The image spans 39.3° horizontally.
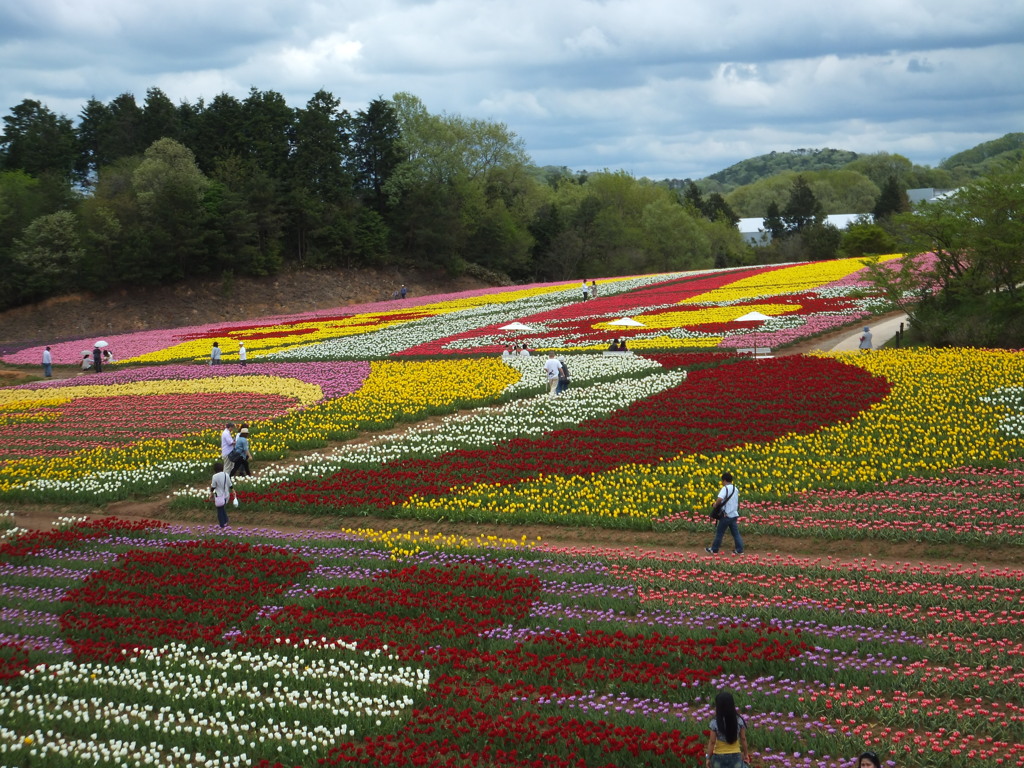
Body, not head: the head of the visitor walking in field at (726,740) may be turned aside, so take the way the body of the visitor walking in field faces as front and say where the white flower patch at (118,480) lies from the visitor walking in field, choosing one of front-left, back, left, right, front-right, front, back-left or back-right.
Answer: front-left

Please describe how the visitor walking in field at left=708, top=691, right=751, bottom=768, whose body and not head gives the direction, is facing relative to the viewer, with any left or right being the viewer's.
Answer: facing away from the viewer

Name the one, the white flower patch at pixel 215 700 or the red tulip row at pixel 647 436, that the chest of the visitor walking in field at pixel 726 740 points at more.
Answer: the red tulip row

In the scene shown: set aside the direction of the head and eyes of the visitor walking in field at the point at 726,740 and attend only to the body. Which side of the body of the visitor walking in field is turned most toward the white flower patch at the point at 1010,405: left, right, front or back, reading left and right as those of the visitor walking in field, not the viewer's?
front

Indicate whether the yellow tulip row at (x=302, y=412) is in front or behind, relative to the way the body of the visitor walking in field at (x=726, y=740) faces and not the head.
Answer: in front

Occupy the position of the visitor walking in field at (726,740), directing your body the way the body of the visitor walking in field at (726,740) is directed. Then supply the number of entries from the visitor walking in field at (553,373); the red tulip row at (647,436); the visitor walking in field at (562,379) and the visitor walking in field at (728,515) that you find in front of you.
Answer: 4

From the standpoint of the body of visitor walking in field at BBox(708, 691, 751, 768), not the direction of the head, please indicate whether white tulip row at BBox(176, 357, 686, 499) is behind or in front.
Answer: in front

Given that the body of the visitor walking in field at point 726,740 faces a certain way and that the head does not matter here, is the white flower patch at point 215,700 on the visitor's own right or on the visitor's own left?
on the visitor's own left

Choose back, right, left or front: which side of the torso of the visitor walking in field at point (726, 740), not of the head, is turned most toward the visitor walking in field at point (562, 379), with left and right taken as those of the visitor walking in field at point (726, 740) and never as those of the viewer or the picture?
front

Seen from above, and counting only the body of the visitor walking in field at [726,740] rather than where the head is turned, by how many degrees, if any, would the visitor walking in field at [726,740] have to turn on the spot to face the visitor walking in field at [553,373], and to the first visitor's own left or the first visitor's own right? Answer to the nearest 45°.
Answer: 0° — they already face them

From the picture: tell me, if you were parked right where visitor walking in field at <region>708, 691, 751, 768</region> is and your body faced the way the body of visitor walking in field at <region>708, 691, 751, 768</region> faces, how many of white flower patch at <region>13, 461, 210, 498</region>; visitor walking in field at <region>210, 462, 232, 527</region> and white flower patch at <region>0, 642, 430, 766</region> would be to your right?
0

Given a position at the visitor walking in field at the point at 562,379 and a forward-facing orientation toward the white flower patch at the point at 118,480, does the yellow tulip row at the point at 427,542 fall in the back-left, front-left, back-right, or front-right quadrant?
front-left

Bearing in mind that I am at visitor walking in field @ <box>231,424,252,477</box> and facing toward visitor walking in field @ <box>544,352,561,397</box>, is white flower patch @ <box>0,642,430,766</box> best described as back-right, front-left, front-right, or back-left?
back-right
